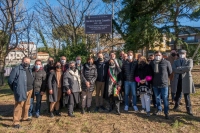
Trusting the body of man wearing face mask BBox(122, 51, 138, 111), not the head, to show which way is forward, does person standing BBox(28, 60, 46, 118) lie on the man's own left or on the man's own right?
on the man's own right

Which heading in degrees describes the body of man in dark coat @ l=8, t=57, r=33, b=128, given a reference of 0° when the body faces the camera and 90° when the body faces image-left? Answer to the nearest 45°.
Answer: approximately 315°

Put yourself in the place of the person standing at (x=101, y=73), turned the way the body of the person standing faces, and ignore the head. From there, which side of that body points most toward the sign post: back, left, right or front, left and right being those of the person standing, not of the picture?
back

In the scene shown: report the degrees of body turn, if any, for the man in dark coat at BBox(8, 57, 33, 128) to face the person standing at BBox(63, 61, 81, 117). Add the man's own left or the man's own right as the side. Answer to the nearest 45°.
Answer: approximately 45° to the man's own left

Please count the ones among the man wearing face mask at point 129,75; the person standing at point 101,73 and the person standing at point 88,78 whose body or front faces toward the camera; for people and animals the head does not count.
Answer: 3

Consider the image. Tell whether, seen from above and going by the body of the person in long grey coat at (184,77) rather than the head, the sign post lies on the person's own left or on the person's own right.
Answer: on the person's own right
